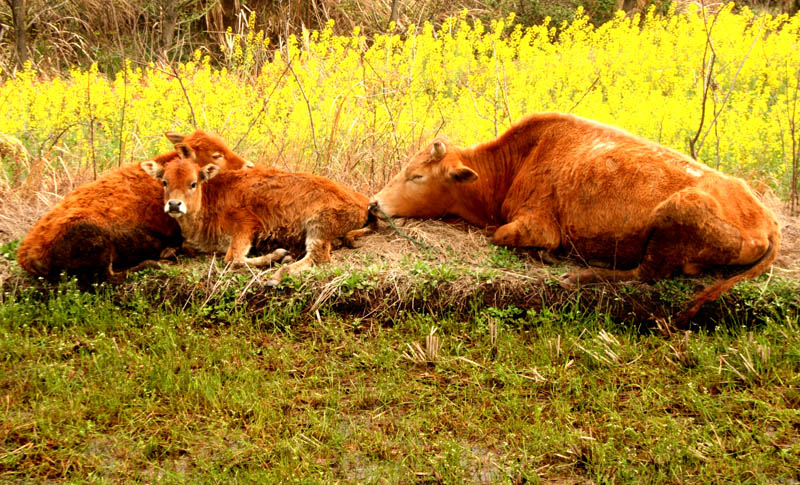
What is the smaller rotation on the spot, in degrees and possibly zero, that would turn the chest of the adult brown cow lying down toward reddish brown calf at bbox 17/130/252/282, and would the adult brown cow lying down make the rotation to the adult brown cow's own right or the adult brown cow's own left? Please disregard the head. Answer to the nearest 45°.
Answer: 0° — it already faces it

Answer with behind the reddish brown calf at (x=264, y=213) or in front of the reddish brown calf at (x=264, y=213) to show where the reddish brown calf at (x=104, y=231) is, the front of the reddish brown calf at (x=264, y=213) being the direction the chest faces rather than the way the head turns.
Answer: in front

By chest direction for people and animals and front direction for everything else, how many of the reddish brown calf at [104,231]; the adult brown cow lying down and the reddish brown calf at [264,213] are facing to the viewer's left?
2

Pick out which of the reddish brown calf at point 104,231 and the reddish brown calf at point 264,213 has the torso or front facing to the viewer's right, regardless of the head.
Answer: the reddish brown calf at point 104,231

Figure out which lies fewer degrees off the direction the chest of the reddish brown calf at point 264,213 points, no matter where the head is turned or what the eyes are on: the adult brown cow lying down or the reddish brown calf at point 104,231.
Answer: the reddish brown calf

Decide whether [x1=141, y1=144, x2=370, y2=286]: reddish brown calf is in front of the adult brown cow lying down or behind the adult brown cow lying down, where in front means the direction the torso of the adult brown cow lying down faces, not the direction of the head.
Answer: in front

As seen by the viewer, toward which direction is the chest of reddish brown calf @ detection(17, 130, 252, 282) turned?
to the viewer's right

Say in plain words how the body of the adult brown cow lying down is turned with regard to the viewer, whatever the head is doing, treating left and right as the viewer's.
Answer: facing to the left of the viewer

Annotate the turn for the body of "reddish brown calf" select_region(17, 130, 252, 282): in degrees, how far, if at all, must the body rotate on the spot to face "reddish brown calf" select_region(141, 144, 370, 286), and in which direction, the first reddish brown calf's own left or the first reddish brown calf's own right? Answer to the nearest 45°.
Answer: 0° — it already faces it

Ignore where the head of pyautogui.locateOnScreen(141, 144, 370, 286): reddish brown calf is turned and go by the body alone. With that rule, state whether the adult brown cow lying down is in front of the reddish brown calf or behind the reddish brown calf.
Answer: behind

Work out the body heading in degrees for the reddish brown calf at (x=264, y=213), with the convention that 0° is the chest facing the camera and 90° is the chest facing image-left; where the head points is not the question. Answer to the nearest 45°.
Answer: approximately 90°
